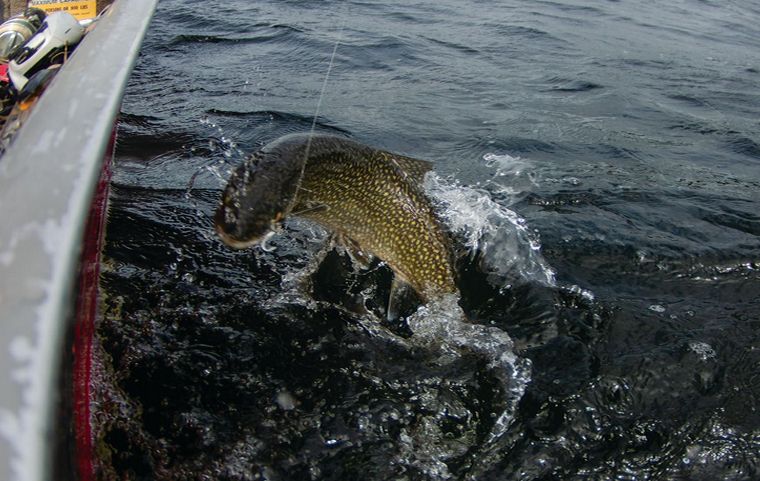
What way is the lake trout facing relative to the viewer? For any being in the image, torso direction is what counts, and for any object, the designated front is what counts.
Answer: to the viewer's left
